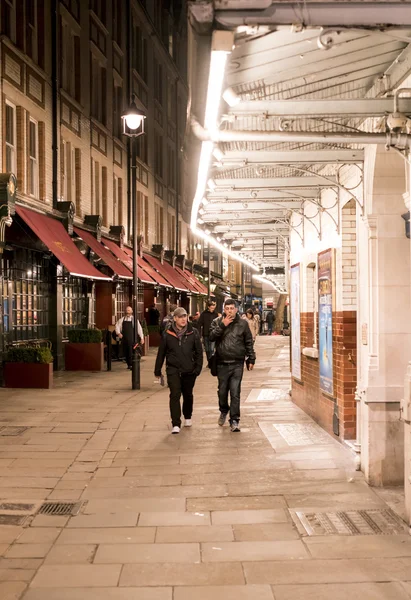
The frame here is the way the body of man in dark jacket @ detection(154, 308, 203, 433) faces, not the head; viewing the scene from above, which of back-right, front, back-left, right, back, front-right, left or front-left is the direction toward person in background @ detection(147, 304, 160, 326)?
back

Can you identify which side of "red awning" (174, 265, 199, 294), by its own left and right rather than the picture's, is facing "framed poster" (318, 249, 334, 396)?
right

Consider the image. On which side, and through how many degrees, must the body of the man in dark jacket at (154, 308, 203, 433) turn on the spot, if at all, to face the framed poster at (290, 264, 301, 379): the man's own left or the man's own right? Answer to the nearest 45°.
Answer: approximately 135° to the man's own left

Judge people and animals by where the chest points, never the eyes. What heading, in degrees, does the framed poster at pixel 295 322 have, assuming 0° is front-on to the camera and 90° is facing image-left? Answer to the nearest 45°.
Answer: approximately 90°

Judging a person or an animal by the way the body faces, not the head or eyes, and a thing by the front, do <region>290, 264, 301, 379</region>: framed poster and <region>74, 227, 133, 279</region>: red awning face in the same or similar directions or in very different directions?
very different directions

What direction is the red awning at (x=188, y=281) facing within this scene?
to the viewer's right

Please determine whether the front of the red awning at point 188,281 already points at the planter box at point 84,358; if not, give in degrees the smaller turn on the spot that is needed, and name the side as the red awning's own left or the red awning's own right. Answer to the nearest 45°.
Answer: approximately 90° to the red awning's own right

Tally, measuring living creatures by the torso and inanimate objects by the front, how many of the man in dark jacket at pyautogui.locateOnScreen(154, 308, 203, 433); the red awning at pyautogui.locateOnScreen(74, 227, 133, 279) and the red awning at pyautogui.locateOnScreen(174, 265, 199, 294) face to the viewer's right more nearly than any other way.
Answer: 2

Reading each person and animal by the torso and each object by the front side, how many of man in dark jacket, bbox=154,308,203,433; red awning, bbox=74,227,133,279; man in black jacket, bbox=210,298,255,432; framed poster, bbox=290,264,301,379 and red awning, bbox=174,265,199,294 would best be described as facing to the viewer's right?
2

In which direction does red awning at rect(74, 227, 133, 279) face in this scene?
to the viewer's right
